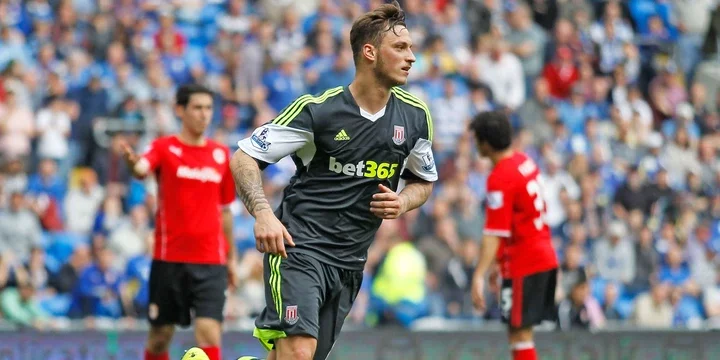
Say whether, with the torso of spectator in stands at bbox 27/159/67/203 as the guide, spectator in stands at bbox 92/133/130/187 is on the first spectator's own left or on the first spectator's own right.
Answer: on the first spectator's own left

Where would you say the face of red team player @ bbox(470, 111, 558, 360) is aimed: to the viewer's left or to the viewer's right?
to the viewer's left

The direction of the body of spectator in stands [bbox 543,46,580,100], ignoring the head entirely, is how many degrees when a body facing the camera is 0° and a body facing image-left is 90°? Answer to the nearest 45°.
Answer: approximately 0°

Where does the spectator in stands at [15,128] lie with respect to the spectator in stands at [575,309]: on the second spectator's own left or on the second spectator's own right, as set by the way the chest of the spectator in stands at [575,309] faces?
on the second spectator's own right
